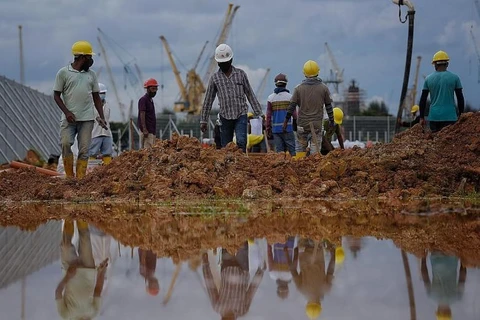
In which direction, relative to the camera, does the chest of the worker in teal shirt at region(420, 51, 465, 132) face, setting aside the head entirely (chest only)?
away from the camera

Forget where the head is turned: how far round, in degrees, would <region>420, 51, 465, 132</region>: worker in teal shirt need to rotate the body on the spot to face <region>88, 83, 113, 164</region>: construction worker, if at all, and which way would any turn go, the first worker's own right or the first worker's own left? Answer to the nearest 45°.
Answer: approximately 90° to the first worker's own left

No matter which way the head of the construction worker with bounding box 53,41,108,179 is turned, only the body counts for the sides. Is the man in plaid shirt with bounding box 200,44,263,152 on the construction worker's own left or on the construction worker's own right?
on the construction worker's own left

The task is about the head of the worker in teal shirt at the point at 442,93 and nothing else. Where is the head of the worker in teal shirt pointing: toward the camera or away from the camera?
away from the camera

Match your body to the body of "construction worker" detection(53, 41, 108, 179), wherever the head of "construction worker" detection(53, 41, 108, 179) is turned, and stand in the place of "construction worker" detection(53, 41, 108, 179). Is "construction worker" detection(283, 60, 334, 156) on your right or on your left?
on your left

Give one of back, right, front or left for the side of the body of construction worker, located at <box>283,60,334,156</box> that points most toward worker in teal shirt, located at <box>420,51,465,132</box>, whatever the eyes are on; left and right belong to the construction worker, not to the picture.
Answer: right

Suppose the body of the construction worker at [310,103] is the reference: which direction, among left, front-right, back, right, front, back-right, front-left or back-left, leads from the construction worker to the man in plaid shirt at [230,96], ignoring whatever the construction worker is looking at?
back-left

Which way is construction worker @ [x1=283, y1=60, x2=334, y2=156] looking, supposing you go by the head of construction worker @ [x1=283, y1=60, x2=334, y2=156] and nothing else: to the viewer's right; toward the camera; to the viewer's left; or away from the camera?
away from the camera

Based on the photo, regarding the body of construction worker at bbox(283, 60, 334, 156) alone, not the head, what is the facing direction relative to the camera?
away from the camera
